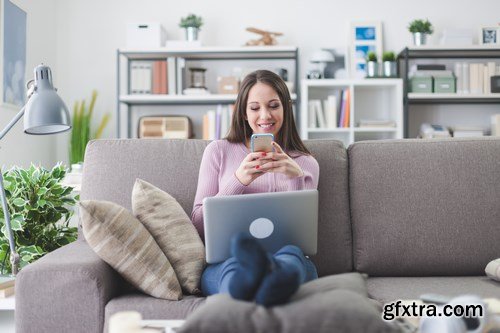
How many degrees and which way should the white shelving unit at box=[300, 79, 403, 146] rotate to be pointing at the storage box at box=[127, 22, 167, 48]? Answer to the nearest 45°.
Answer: approximately 90° to its right

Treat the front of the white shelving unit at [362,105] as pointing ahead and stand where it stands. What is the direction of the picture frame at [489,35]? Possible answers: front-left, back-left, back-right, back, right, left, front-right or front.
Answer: left

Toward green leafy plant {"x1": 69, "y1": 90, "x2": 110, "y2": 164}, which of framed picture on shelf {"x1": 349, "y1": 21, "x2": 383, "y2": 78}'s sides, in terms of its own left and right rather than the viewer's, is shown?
right

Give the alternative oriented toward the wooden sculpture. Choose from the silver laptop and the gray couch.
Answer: the silver laptop

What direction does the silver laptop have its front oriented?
away from the camera
